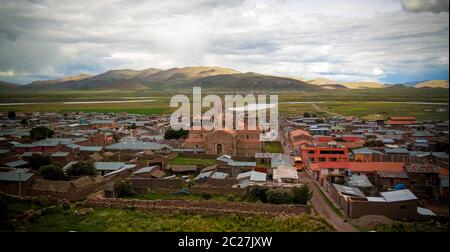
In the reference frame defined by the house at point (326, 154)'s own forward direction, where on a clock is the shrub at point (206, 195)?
The shrub is roughly at 1 o'clock from the house.

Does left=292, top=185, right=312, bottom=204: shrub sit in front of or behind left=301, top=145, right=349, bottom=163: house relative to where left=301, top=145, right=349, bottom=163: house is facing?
in front

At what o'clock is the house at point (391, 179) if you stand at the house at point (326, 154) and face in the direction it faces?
the house at point (391, 179) is roughly at 11 o'clock from the house at point (326, 154).

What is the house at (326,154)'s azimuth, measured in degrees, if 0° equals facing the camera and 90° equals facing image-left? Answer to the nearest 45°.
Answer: approximately 0°

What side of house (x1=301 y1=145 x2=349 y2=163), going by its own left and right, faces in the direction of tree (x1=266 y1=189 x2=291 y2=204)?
front

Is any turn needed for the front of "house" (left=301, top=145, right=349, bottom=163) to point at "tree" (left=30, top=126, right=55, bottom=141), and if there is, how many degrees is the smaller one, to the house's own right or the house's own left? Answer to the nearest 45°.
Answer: approximately 90° to the house's own right

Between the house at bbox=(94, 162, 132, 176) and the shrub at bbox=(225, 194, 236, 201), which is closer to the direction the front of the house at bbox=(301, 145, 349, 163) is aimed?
the shrub

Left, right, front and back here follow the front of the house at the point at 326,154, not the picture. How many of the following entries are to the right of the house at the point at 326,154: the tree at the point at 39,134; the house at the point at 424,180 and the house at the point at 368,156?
1

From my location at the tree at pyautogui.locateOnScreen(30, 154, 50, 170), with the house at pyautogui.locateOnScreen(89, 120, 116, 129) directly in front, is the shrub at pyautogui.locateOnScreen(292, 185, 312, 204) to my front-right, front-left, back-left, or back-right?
back-right

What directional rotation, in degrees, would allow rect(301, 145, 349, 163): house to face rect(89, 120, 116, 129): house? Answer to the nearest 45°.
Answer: approximately 135° to its right

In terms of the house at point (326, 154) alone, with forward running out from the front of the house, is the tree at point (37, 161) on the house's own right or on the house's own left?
on the house's own right

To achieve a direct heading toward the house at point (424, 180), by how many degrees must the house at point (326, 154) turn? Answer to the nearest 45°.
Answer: approximately 45° to its left

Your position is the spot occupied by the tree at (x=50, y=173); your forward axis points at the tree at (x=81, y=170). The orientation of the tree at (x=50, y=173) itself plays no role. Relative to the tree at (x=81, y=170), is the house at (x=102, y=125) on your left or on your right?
left

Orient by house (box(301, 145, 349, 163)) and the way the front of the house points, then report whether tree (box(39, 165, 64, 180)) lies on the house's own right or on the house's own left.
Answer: on the house's own right

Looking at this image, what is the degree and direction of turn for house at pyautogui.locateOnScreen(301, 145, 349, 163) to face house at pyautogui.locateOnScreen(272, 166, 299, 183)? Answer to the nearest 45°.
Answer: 0° — it already faces it

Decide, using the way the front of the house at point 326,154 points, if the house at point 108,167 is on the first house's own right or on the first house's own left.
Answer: on the first house's own right
